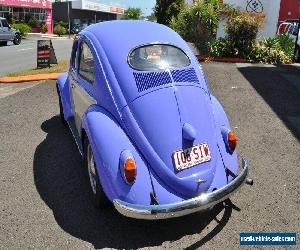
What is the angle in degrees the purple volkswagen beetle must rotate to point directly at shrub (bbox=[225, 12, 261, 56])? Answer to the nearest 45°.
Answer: approximately 45° to its right

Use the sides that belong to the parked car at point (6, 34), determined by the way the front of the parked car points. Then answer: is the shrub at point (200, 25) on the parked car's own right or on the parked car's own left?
on the parked car's own right

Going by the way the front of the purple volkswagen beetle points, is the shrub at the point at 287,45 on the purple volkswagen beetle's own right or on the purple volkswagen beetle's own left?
on the purple volkswagen beetle's own right

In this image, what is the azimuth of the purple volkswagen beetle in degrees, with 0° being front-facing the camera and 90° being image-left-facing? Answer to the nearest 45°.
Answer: approximately 135°

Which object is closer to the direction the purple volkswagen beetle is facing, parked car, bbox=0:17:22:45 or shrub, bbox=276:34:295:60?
the parked car

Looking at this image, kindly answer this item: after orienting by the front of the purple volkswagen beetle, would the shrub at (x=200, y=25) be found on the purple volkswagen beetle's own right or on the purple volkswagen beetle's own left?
on the purple volkswagen beetle's own right

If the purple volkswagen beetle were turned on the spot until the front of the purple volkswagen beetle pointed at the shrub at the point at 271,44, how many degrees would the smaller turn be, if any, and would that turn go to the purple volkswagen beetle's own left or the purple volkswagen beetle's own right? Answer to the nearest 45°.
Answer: approximately 45° to the purple volkswagen beetle's own right
